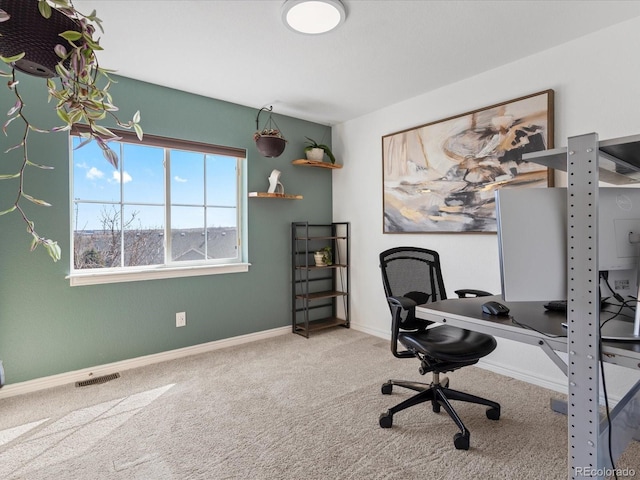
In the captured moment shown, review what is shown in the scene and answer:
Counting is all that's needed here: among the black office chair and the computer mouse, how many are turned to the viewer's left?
0

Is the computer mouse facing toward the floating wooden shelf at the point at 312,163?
no

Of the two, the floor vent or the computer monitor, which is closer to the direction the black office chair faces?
the computer monitor

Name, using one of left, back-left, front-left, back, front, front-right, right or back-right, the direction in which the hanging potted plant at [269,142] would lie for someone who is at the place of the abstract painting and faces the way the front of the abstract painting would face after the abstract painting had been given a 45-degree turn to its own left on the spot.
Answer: right

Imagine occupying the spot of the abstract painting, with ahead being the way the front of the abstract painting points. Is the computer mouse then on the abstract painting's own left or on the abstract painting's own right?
on the abstract painting's own left

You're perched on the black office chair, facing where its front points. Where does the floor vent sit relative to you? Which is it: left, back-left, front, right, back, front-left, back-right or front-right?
back-right

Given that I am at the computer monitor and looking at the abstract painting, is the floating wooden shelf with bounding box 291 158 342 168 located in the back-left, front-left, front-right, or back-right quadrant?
front-left

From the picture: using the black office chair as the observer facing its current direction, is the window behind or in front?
behind

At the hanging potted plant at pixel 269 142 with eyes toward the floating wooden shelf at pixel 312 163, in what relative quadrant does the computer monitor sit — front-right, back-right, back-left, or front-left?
back-right

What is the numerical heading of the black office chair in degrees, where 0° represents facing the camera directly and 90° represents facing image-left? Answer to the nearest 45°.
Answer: approximately 315°

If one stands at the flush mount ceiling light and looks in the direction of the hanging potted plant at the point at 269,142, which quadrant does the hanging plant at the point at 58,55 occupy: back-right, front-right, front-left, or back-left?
back-left

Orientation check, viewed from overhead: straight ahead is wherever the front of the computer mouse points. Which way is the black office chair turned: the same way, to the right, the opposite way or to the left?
the same way
